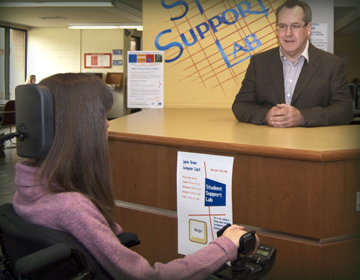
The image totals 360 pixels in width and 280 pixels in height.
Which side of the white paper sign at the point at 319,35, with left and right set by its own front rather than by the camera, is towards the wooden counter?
front

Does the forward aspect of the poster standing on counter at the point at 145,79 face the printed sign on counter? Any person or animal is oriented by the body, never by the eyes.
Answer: yes

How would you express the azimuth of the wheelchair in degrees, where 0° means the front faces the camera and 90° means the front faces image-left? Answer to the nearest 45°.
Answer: approximately 225°

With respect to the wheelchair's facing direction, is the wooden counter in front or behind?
in front

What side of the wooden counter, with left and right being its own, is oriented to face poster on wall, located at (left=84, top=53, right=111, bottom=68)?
back

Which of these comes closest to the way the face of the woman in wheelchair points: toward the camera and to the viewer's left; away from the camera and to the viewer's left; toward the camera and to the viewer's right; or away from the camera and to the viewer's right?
away from the camera and to the viewer's right

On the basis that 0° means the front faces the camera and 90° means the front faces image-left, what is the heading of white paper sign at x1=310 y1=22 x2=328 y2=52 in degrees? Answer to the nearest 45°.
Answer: approximately 0°

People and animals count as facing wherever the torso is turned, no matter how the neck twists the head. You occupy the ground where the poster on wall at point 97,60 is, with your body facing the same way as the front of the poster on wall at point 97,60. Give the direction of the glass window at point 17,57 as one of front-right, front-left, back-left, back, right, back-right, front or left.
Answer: right
